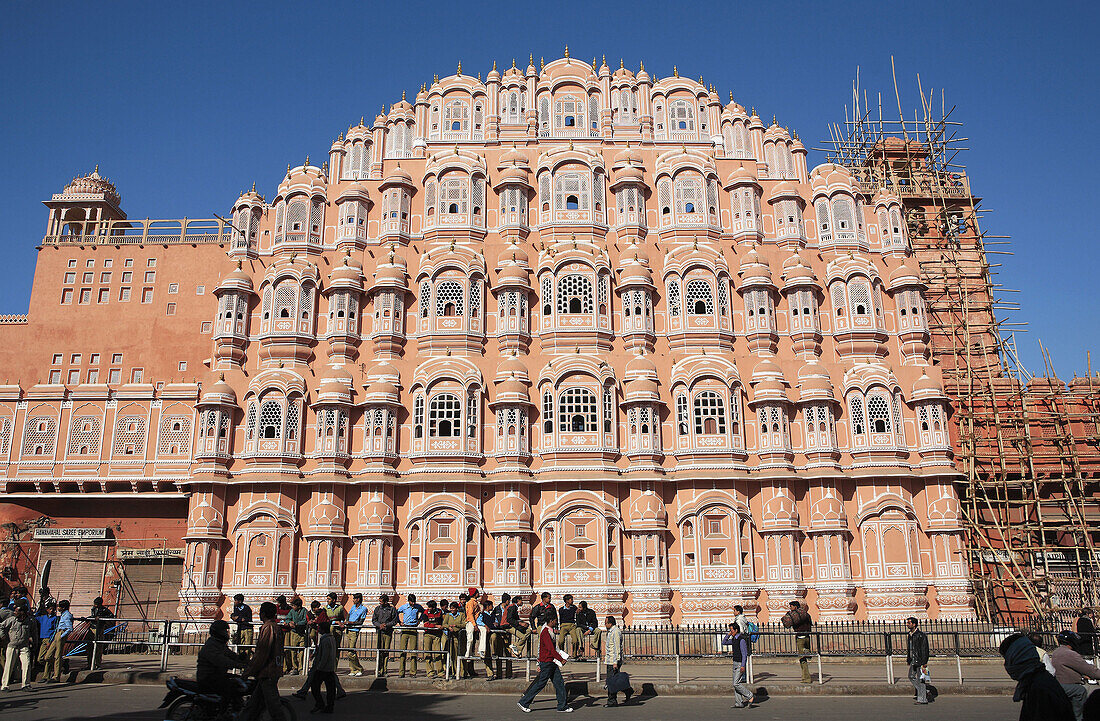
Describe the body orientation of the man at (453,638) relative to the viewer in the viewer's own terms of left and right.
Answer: facing the viewer

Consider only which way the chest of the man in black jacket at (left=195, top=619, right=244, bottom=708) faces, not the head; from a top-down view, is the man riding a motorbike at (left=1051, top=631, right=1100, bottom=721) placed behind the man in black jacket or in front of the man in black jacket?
in front

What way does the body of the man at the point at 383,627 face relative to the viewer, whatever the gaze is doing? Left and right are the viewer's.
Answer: facing the viewer

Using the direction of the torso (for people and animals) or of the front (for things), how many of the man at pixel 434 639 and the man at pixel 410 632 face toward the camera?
2

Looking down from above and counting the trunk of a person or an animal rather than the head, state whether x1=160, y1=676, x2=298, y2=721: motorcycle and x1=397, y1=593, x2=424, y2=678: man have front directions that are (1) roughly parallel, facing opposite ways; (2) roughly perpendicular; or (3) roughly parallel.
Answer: roughly perpendicular

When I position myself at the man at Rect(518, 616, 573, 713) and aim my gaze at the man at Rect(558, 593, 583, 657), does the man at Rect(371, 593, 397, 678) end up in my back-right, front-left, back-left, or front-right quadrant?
front-left

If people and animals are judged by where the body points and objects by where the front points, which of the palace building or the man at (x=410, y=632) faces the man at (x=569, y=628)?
the palace building

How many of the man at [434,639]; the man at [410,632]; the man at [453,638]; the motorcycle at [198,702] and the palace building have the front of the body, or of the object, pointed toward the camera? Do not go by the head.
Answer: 4

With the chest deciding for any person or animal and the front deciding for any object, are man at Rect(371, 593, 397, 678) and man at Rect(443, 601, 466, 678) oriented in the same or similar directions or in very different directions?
same or similar directions
